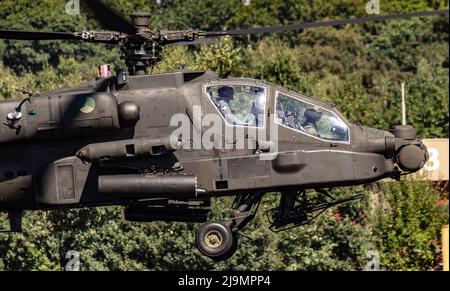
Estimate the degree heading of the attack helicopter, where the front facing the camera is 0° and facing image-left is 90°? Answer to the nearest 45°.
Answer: approximately 270°
